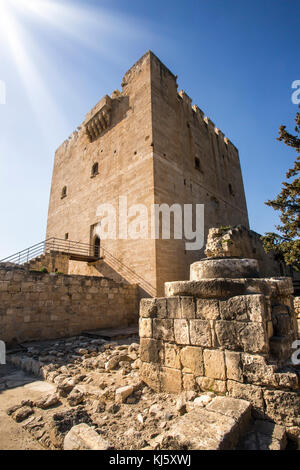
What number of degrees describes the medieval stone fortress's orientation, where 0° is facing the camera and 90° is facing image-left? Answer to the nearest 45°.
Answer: approximately 45°
